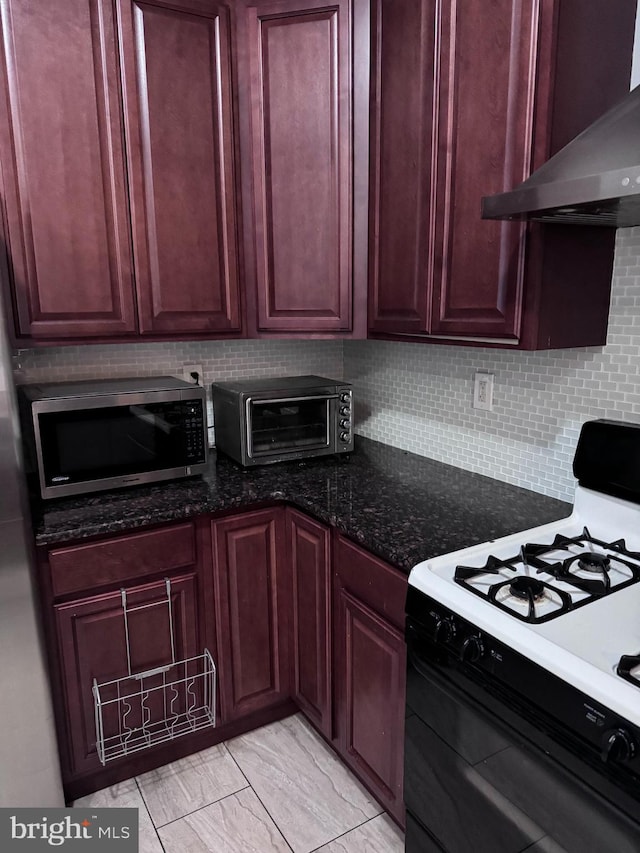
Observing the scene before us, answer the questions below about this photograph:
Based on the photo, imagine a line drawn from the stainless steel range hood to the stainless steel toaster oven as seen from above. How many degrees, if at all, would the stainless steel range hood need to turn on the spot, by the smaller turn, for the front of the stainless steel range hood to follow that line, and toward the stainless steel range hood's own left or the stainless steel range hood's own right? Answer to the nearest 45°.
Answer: approximately 90° to the stainless steel range hood's own right

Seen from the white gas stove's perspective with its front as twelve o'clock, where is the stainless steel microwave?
The stainless steel microwave is roughly at 2 o'clock from the white gas stove.

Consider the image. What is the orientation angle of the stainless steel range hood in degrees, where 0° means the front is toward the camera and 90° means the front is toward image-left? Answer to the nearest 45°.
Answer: approximately 45°
